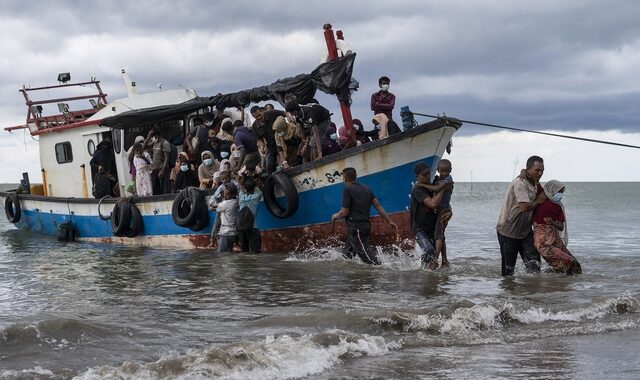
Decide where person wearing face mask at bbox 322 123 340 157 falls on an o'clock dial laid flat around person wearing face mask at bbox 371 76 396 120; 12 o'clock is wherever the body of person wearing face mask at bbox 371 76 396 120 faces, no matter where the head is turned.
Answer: person wearing face mask at bbox 322 123 340 157 is roughly at 3 o'clock from person wearing face mask at bbox 371 76 396 120.

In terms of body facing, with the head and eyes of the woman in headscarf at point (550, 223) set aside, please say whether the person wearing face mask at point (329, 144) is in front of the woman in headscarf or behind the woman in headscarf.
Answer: behind

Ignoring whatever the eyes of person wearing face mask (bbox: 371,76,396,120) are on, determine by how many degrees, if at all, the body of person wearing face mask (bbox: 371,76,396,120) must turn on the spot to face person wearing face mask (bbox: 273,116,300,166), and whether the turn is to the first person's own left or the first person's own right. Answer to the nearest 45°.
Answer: approximately 90° to the first person's own right

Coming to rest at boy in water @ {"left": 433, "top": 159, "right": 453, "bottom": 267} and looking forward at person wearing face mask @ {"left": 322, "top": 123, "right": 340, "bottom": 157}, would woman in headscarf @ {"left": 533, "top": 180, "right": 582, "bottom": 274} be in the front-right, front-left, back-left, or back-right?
back-right

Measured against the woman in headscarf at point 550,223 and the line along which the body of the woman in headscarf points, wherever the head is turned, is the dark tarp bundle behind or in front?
behind

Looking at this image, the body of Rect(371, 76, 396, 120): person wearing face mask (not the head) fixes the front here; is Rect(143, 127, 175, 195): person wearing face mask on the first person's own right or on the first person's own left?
on the first person's own right

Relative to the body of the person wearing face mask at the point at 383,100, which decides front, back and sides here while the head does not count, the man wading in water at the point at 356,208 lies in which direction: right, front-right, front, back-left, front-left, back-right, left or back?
front

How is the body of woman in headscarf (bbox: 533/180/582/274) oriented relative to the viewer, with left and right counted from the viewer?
facing the viewer and to the right of the viewer

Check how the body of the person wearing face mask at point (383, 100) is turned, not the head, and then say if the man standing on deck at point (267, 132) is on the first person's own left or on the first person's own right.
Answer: on the first person's own right

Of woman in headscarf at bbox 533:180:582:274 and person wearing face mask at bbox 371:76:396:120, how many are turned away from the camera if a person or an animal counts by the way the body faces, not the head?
0

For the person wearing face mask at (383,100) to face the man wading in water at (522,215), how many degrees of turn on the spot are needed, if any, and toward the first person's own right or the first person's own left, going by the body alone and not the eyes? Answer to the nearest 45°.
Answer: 0° — they already face them

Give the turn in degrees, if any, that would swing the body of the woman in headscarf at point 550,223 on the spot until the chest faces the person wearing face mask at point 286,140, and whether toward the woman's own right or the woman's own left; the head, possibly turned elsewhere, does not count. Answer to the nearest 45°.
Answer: approximately 180°

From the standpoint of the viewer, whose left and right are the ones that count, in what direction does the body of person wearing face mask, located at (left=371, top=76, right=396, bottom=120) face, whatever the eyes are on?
facing the viewer
